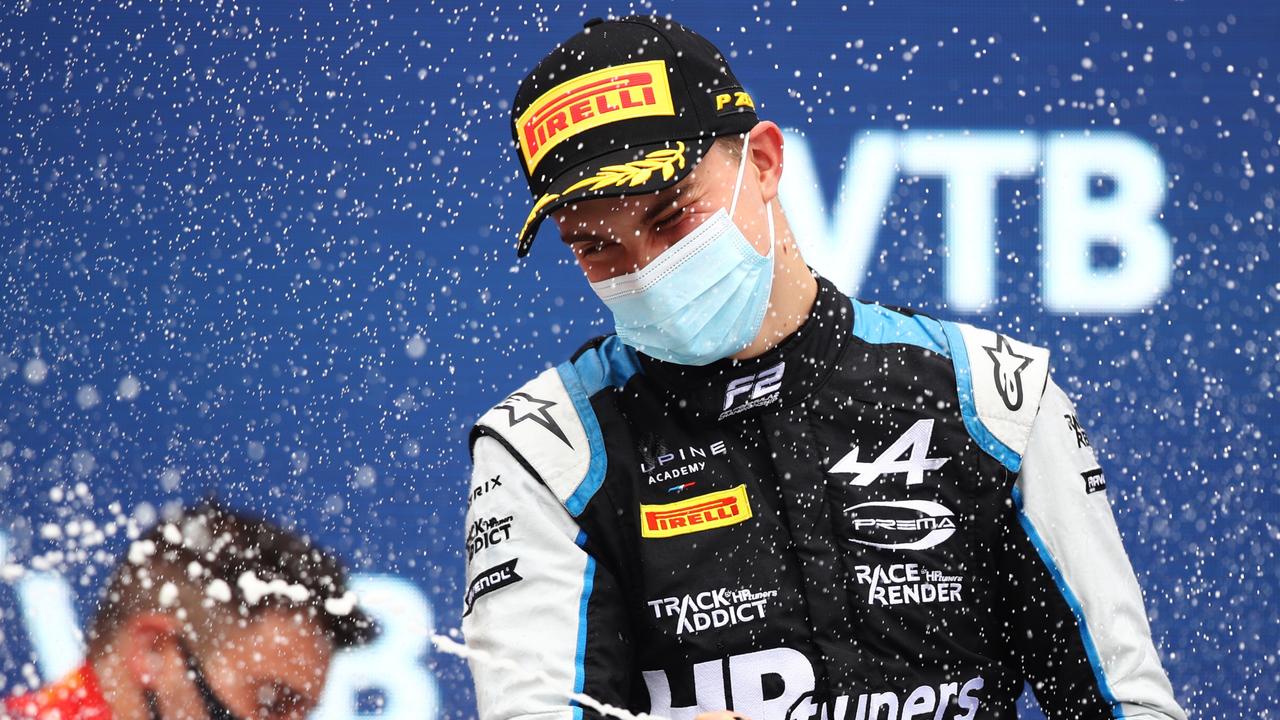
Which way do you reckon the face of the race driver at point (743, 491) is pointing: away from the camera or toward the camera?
toward the camera

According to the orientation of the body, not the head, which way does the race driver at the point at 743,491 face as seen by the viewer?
toward the camera

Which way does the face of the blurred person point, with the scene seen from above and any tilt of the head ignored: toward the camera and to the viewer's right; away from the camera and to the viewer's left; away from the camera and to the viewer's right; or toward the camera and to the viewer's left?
toward the camera and to the viewer's right

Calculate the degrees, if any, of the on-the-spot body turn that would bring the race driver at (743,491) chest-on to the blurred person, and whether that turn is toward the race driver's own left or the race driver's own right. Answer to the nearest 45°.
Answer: approximately 135° to the race driver's own right
